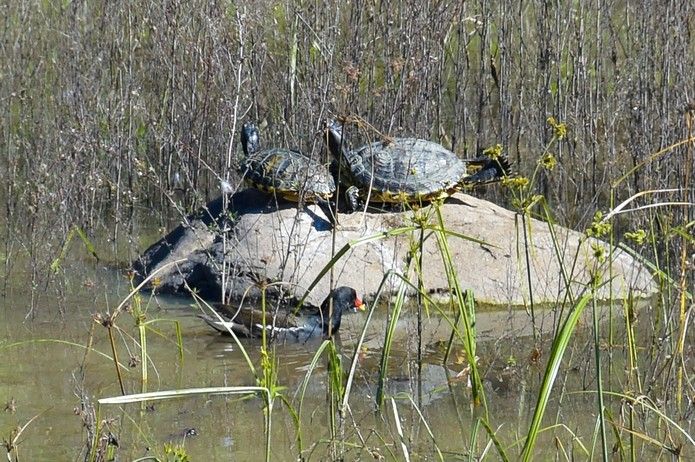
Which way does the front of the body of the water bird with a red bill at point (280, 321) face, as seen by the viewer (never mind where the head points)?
to the viewer's right

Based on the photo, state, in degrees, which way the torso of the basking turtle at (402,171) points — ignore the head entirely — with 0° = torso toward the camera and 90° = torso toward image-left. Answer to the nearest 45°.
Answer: approximately 90°
